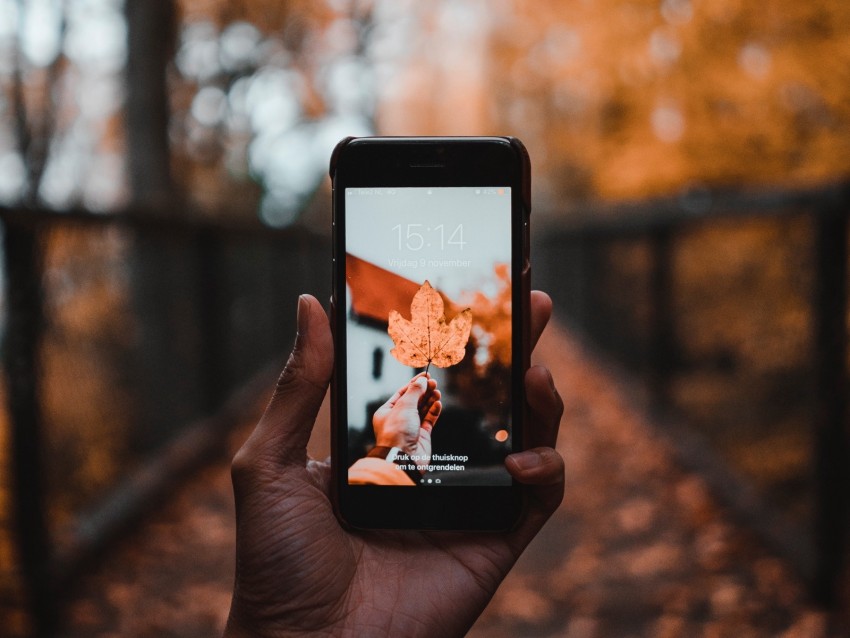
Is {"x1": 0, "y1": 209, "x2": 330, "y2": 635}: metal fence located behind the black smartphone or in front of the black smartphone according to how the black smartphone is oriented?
behind

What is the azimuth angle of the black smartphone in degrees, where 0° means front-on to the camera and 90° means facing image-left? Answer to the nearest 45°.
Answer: approximately 0°

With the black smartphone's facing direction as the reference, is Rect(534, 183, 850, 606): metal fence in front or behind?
behind
